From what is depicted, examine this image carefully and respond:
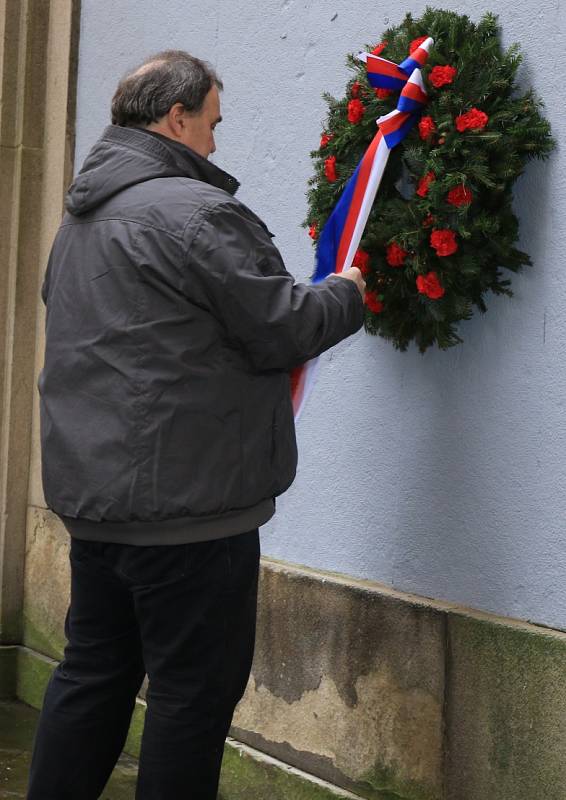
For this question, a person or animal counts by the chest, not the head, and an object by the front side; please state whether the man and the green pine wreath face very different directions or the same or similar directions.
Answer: very different directions

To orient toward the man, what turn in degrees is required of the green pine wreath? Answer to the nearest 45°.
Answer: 0° — it already faces them

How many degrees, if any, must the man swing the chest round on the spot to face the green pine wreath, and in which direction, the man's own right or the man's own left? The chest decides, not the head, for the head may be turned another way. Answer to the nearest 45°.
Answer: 0° — they already face it

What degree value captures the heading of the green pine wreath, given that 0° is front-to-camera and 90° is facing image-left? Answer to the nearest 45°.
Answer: approximately 45°

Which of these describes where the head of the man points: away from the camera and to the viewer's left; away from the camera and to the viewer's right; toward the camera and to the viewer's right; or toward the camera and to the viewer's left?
away from the camera and to the viewer's right

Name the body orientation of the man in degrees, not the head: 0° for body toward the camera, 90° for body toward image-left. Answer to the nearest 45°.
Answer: approximately 225°
